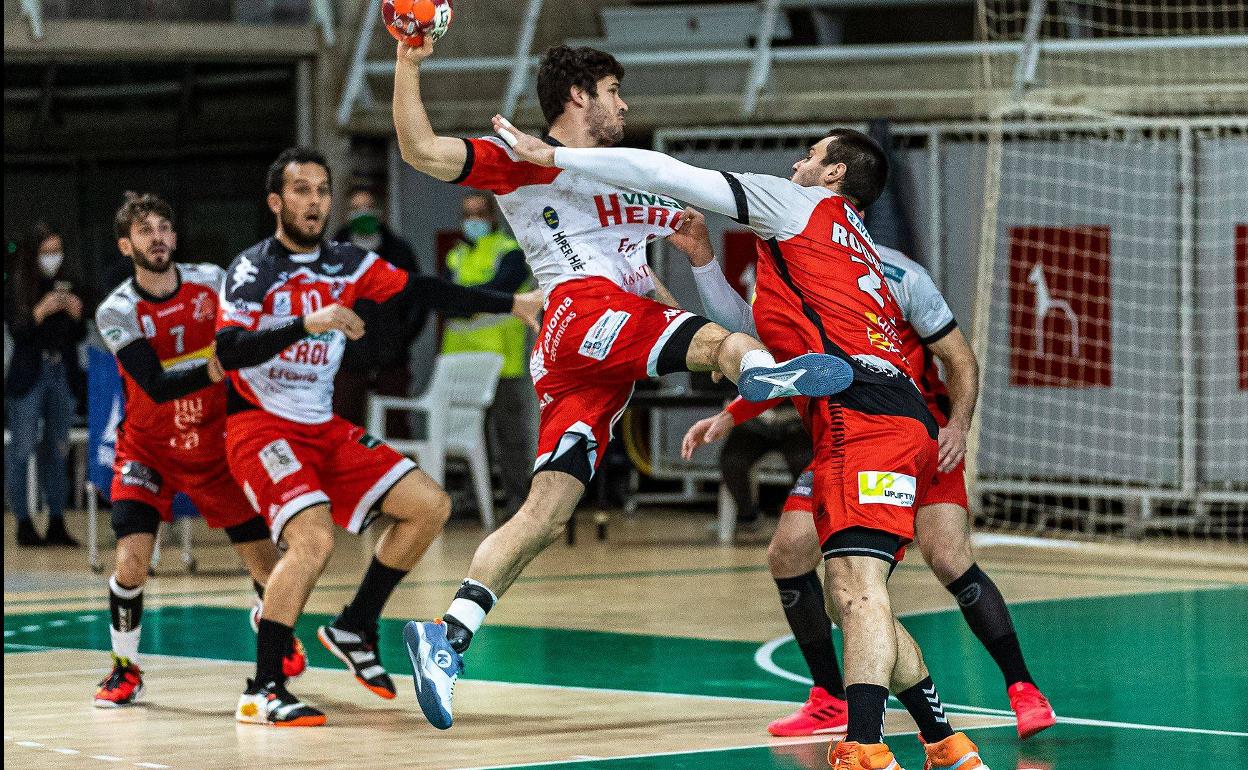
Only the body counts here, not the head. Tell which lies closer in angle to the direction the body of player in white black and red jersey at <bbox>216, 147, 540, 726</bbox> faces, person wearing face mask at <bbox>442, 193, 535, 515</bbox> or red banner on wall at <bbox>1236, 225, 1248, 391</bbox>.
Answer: the red banner on wall

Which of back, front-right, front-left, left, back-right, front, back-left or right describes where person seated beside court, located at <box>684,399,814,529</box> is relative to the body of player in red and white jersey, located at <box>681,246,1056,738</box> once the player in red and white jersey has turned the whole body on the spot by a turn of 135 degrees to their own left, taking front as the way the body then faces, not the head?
left

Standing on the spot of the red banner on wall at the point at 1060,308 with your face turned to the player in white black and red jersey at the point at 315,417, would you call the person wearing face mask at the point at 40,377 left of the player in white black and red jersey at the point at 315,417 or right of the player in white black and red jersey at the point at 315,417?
right

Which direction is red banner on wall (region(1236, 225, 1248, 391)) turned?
toward the camera

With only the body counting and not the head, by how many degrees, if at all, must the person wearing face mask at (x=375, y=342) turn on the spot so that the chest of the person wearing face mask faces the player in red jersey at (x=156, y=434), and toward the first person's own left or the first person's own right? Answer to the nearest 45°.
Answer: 0° — they already face them

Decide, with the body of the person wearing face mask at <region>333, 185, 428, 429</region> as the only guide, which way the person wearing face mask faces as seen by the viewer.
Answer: toward the camera

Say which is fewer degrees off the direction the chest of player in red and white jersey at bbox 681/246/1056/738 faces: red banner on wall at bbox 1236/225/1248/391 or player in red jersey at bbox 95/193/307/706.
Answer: the player in red jersey

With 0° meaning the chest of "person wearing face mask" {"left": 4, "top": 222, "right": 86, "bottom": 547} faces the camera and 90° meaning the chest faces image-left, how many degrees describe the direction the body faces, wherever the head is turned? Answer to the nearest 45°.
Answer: approximately 315°

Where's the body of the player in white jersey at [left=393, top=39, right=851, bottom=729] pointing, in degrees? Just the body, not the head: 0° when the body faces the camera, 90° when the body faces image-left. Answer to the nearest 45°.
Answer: approximately 315°

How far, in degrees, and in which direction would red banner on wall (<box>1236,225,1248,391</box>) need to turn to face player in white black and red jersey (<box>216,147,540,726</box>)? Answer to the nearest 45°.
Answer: approximately 45° to its right

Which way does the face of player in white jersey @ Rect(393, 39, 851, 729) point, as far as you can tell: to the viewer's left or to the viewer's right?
to the viewer's right
